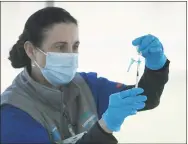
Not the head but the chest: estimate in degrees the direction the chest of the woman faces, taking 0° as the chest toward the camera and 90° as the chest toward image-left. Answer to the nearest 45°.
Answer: approximately 315°

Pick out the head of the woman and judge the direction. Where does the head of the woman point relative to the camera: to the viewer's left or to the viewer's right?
to the viewer's right
